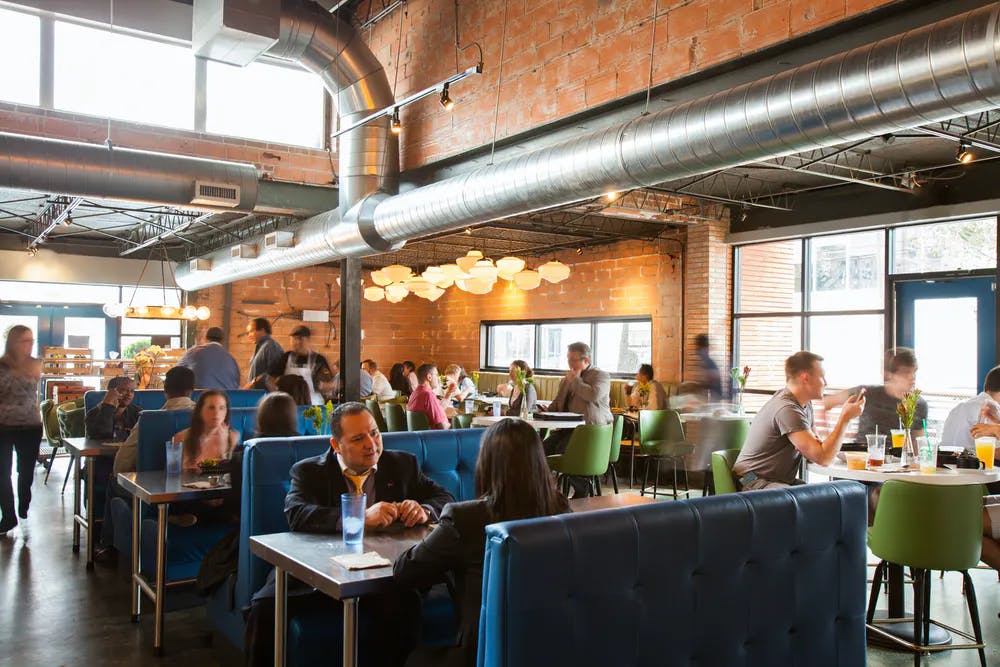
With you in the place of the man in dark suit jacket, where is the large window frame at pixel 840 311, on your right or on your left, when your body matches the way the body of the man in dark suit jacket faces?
on your left

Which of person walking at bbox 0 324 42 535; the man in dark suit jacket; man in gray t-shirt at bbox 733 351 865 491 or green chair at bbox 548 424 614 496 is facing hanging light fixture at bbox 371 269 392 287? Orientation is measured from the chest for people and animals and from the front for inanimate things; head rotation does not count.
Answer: the green chair

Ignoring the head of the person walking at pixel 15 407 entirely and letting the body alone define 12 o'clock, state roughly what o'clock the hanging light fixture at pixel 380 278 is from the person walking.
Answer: The hanging light fixture is roughly at 8 o'clock from the person walking.

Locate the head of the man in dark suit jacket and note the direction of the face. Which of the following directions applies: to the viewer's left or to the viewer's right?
to the viewer's right

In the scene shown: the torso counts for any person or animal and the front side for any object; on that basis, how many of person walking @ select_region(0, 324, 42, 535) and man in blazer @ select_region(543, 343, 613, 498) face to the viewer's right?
0

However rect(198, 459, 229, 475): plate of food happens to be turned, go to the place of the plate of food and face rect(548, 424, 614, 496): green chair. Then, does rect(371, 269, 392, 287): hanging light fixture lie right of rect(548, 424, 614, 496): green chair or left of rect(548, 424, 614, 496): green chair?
left

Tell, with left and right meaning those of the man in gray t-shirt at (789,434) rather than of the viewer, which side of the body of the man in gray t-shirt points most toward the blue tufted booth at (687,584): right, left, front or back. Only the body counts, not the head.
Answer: right

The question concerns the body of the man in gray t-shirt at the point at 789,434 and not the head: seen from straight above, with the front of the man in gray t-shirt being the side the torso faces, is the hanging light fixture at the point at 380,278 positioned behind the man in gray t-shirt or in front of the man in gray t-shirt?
behind

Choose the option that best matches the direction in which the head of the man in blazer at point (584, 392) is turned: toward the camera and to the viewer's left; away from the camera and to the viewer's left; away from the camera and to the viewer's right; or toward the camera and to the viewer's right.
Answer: toward the camera and to the viewer's left

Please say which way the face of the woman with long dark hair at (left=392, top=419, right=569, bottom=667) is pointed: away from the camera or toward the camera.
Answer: away from the camera

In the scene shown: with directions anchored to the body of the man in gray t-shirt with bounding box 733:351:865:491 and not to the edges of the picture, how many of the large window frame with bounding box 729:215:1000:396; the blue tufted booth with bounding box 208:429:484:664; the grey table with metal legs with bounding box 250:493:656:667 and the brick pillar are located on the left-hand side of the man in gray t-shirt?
2

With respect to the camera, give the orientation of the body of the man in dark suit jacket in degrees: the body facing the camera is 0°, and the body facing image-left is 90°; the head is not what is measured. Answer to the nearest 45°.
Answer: approximately 315°

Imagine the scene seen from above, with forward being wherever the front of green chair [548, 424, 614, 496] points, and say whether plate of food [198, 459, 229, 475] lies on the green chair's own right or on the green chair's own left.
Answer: on the green chair's own left

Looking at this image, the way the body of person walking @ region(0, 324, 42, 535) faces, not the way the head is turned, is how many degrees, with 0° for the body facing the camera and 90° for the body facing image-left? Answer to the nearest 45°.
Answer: approximately 0°

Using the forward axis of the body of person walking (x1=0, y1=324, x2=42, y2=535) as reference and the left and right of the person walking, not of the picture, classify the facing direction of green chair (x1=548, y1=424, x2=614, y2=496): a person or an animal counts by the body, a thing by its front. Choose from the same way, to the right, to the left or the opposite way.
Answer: the opposite way

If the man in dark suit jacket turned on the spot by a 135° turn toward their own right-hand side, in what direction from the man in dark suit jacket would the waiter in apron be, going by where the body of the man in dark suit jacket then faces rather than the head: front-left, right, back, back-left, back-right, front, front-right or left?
right
